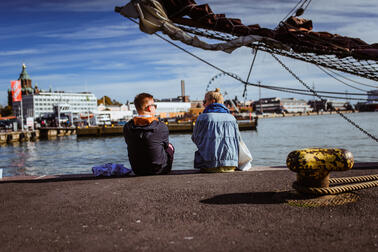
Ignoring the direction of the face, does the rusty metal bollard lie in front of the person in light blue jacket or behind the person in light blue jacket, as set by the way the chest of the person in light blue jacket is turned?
behind

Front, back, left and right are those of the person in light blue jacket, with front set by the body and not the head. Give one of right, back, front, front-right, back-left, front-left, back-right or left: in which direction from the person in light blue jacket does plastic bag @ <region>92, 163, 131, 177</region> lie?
left

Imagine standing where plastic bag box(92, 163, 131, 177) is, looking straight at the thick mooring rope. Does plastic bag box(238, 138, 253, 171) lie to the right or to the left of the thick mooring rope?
left

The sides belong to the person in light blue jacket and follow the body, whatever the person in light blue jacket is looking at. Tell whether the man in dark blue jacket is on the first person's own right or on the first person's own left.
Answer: on the first person's own left

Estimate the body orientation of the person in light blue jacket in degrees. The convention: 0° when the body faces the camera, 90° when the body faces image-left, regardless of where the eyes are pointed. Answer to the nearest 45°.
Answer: approximately 180°

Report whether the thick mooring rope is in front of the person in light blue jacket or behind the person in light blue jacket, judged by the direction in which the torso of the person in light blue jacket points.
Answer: behind

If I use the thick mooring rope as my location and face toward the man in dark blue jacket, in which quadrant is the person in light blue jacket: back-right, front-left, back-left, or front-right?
front-right

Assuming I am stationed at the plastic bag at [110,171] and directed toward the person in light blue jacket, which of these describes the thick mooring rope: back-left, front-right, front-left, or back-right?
front-right
